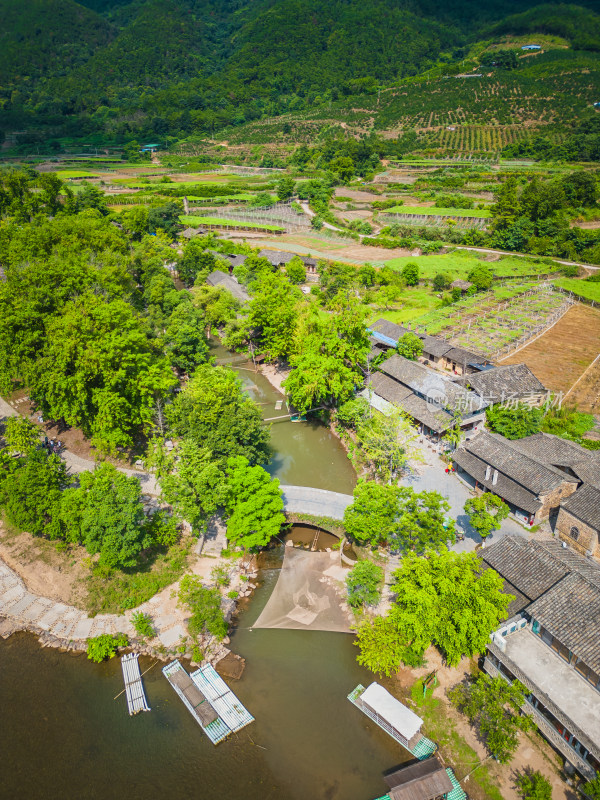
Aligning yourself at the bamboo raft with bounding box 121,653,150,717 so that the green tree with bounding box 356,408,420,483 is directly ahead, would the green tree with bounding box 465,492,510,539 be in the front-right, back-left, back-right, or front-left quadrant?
front-right

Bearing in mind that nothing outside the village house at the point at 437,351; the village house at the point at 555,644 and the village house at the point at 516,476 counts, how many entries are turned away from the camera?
0

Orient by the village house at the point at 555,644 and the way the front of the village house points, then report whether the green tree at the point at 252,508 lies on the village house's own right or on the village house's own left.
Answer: on the village house's own right

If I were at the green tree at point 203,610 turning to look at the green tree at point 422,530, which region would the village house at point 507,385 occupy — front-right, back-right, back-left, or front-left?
front-left

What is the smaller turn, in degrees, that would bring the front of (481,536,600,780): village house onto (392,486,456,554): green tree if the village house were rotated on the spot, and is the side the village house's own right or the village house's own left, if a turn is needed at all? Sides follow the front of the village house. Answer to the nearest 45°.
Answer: approximately 90° to the village house's own right

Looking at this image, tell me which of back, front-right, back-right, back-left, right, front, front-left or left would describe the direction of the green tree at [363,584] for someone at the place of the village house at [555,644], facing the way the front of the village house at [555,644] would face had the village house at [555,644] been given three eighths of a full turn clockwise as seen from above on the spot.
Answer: left

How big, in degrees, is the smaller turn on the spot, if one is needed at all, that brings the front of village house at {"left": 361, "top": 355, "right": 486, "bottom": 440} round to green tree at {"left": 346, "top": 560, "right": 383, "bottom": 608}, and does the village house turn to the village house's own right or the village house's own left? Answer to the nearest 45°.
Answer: approximately 45° to the village house's own left

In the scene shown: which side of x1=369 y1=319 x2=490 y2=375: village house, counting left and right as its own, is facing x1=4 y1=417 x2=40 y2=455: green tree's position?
front

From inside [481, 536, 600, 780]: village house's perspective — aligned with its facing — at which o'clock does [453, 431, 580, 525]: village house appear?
[453, 431, 580, 525]: village house is roughly at 4 o'clock from [481, 536, 600, 780]: village house.

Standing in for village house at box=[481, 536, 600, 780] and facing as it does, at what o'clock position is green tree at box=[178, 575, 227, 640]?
The green tree is roughly at 1 o'clock from the village house.

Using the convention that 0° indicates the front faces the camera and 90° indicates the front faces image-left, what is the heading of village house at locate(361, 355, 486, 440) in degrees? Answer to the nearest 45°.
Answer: approximately 45°

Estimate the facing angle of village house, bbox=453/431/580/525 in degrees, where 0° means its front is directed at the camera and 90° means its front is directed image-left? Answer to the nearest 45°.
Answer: approximately 45°

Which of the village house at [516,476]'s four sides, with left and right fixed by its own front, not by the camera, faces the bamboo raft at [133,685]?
front

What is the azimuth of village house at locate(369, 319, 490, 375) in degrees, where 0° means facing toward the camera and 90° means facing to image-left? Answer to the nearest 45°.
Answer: approximately 45°

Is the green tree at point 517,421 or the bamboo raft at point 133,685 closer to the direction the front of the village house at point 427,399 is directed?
the bamboo raft

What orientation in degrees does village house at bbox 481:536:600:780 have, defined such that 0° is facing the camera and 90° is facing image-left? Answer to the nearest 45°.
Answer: approximately 45°
